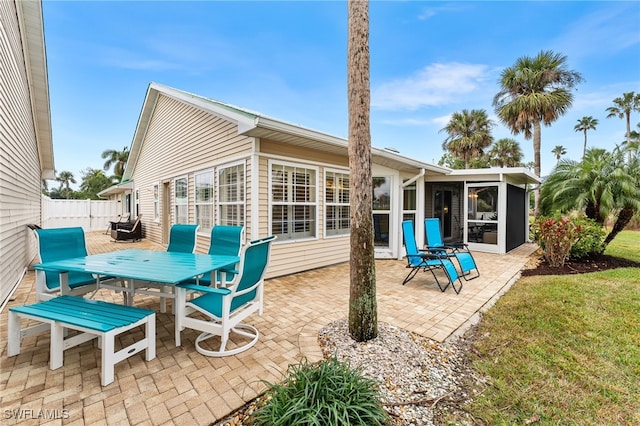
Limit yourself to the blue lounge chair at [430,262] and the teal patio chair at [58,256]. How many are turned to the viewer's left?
0

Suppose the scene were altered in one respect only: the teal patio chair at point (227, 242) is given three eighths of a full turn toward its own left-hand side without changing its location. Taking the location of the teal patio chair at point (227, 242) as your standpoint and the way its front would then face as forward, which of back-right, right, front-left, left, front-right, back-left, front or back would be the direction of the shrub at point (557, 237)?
front

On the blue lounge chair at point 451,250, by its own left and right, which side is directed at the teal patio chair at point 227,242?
right

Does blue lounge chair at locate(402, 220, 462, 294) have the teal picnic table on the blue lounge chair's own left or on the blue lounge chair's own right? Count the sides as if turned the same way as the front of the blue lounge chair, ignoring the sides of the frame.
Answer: on the blue lounge chair's own right

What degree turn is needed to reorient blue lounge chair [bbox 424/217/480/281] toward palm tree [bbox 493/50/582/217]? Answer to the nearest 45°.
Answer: approximately 135° to its left

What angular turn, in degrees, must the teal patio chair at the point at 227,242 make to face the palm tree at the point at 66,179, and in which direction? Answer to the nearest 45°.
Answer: approximately 90° to its right

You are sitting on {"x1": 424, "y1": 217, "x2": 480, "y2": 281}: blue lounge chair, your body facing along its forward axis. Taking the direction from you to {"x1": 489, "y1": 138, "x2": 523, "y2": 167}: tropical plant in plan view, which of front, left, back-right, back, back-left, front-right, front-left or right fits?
back-left

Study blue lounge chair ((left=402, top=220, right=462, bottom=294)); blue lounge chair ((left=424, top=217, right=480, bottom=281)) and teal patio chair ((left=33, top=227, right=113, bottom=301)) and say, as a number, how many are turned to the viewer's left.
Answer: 0

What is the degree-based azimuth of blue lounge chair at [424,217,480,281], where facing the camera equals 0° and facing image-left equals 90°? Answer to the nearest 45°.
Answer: approximately 315°

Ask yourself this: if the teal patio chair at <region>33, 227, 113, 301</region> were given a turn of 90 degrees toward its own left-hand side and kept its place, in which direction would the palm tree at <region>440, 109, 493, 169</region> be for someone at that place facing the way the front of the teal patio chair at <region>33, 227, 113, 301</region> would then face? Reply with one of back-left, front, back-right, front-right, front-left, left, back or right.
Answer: front-right

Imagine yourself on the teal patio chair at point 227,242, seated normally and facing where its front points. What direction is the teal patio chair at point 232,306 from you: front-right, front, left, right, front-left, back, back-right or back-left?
front-left

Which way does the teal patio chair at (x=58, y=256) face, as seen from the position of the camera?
facing the viewer and to the right of the viewer
